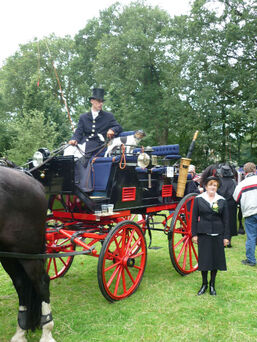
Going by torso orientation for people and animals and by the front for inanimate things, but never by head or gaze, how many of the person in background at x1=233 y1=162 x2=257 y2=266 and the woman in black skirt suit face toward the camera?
1

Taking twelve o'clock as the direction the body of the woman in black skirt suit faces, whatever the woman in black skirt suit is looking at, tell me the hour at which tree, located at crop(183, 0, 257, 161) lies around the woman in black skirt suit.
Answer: The tree is roughly at 6 o'clock from the woman in black skirt suit.

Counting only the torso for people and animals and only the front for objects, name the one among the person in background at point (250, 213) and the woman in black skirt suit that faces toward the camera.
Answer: the woman in black skirt suit

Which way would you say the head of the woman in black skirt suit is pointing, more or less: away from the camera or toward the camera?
toward the camera

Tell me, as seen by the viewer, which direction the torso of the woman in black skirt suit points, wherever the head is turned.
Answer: toward the camera

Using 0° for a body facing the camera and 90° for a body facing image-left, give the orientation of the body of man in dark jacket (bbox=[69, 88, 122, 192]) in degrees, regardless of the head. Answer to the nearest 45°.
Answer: approximately 45°

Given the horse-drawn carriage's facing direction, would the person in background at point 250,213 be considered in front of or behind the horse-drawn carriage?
behind

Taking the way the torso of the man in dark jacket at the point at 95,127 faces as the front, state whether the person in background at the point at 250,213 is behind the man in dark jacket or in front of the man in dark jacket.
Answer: behind

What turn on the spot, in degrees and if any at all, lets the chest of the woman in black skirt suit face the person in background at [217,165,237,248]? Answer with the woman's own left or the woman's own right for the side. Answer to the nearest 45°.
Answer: approximately 180°

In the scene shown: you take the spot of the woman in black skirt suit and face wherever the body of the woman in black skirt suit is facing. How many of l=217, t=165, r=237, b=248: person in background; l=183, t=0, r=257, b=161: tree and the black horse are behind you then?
2

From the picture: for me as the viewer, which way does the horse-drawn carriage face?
facing the viewer and to the left of the viewer
